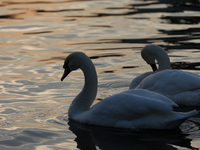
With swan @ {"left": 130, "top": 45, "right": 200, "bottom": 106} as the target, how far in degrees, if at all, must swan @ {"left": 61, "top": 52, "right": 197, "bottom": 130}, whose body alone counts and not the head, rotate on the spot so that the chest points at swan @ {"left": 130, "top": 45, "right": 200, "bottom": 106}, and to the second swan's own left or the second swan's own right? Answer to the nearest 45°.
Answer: approximately 135° to the second swan's own right

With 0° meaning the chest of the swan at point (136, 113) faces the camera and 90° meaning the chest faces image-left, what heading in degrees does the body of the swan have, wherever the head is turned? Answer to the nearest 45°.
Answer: approximately 90°
